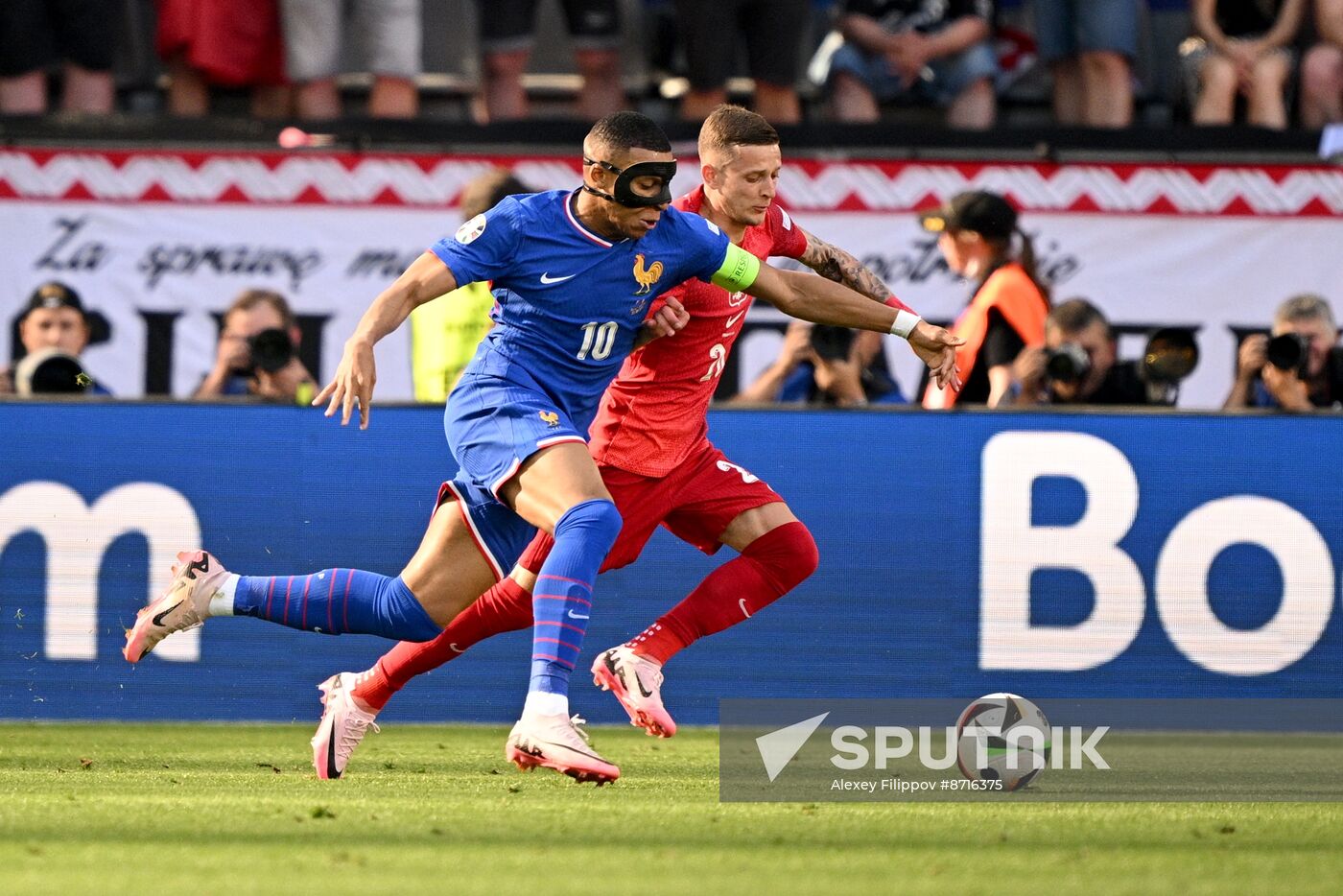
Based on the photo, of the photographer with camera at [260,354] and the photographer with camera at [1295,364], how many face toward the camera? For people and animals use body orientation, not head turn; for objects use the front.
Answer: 2

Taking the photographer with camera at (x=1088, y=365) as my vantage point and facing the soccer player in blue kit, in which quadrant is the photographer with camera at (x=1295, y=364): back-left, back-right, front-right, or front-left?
back-left

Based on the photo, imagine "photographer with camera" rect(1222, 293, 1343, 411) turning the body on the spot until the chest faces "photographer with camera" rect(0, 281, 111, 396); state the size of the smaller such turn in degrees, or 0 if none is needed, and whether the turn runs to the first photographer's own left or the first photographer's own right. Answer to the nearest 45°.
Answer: approximately 90° to the first photographer's own right

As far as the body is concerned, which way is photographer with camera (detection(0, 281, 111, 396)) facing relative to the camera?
toward the camera

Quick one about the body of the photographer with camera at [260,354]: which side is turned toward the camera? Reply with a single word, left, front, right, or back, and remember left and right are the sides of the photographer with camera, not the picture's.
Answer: front

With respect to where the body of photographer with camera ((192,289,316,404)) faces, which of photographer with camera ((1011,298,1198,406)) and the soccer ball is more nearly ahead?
the soccer ball

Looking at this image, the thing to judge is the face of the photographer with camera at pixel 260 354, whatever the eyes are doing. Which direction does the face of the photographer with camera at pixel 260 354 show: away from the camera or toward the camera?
toward the camera

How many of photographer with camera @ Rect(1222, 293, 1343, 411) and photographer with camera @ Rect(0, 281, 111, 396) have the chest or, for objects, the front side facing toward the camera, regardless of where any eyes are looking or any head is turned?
2

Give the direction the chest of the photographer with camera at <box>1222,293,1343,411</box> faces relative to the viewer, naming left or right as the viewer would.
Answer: facing the viewer

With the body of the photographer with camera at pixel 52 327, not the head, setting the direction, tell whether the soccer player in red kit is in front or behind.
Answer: in front

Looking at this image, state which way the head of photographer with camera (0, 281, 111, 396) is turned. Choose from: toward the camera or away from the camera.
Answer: toward the camera

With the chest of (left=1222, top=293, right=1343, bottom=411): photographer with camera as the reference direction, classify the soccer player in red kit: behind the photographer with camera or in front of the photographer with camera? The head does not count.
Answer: in front

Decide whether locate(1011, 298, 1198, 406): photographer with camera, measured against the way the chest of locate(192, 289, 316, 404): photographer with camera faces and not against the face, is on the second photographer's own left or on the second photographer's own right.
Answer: on the second photographer's own left

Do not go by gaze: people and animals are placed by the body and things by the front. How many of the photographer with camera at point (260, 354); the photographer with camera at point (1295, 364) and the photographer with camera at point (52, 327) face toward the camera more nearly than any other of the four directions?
3
